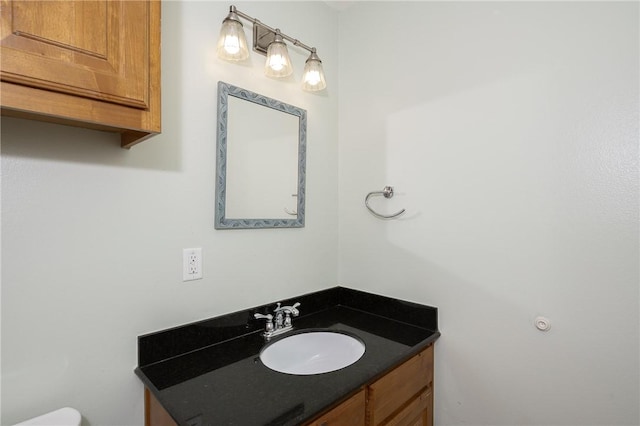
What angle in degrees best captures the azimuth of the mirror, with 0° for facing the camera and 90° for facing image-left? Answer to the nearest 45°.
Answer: approximately 315°

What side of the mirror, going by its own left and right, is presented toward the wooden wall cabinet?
right
